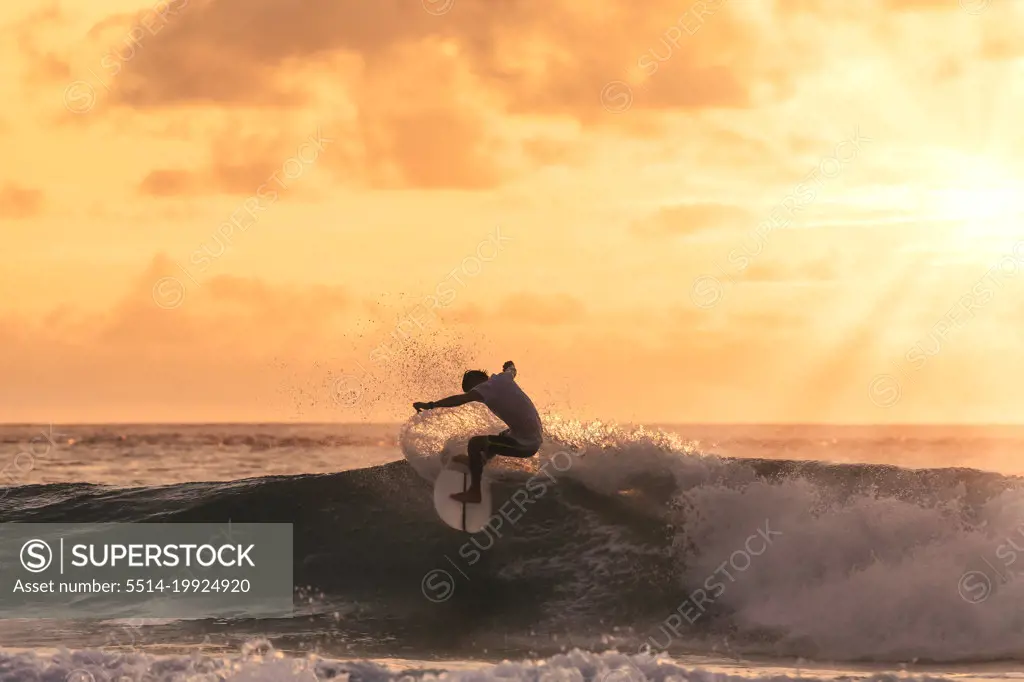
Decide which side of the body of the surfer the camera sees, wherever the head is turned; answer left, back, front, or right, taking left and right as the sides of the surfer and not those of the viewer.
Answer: left
